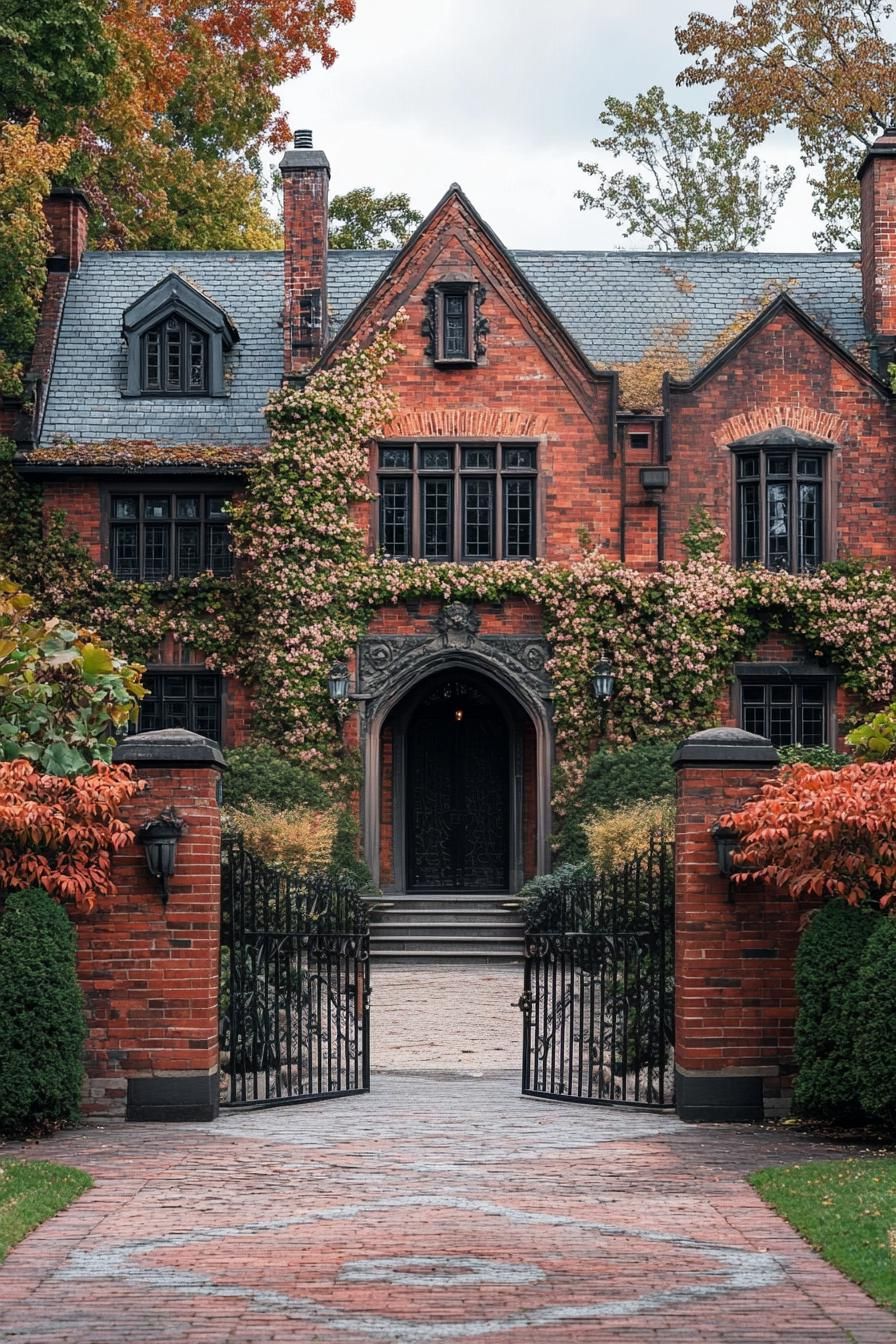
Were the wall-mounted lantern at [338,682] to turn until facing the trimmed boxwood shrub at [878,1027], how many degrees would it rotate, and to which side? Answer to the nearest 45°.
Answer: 0° — it already faces it

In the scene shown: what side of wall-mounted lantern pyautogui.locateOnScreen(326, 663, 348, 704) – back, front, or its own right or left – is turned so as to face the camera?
front

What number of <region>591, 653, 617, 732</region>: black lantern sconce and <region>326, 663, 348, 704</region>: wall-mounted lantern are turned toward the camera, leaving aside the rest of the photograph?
2

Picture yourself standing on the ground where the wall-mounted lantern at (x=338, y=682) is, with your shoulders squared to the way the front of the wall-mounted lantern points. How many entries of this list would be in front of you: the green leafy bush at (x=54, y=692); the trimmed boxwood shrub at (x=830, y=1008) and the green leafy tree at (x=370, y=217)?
2

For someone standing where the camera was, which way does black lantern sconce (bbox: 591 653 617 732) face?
facing the viewer

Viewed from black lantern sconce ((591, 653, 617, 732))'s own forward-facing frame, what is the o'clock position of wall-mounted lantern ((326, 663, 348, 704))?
The wall-mounted lantern is roughly at 3 o'clock from the black lantern sconce.

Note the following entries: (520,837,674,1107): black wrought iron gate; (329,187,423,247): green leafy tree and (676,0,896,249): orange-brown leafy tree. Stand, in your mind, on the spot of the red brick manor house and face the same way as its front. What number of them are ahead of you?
1

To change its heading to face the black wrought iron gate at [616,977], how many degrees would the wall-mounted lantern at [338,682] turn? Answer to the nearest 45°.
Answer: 0° — it already faces it

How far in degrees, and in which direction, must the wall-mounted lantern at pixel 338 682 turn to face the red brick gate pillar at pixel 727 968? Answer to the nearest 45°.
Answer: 0° — it already faces it

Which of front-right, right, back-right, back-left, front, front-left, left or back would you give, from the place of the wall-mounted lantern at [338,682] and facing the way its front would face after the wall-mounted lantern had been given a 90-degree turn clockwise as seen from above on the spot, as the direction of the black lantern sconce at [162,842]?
left

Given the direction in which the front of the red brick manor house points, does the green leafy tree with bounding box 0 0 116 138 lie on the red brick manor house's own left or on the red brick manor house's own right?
on the red brick manor house's own right

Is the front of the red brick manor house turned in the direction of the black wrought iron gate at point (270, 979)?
yes

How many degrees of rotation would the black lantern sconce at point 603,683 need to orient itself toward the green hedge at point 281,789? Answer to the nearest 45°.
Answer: approximately 90° to its right

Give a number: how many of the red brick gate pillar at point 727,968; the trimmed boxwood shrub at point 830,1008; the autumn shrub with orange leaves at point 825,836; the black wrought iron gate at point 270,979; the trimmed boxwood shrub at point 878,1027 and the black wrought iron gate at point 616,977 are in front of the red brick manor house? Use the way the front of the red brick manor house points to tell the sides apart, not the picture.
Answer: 6

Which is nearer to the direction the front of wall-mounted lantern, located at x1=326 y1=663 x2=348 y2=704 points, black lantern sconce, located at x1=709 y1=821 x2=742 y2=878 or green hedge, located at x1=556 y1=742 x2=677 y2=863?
the black lantern sconce

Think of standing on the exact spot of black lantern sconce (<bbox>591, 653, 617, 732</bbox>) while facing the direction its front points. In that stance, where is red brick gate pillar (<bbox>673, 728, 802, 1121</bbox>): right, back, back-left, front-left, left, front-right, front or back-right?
front

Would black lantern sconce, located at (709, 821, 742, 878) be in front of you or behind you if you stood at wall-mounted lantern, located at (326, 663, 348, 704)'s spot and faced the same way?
in front

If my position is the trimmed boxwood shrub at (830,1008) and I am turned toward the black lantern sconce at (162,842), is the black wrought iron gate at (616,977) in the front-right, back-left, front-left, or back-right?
front-right

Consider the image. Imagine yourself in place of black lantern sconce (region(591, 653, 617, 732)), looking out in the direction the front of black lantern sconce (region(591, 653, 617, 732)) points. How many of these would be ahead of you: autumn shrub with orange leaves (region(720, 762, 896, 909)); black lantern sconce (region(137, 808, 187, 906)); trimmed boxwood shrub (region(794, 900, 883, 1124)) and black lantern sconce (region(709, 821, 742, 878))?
4

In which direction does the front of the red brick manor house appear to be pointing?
toward the camera

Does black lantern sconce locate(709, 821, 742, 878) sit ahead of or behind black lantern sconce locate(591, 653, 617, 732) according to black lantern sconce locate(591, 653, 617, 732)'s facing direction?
ahead
